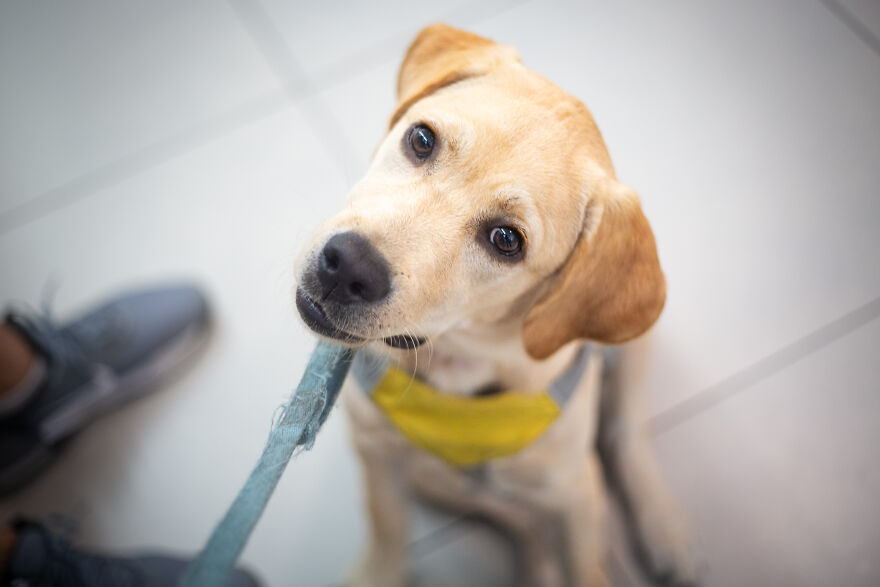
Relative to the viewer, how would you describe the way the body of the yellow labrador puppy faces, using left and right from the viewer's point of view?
facing the viewer
